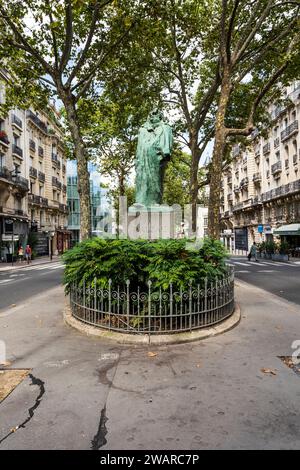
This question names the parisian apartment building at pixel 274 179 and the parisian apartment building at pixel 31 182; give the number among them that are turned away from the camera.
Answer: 0

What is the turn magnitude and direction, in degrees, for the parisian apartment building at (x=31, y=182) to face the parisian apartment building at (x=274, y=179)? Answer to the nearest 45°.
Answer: approximately 45° to its left

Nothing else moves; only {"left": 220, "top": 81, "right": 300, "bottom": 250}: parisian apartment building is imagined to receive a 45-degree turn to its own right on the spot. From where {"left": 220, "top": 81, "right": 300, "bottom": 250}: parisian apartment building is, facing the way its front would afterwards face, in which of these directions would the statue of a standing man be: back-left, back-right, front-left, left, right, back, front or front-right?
left

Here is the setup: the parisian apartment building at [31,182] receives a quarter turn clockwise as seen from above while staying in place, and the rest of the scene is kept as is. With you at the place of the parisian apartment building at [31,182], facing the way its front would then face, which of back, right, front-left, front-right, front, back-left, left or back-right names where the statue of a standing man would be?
front-left

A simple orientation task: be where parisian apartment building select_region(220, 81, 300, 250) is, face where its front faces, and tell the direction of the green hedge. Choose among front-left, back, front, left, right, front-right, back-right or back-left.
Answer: front-left

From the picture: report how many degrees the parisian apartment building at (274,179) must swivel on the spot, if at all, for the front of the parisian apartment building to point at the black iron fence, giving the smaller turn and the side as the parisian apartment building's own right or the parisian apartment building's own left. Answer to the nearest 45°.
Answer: approximately 45° to the parisian apartment building's own left

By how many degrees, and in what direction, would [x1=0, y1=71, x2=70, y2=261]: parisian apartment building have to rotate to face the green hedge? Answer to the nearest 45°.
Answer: approximately 45° to its right

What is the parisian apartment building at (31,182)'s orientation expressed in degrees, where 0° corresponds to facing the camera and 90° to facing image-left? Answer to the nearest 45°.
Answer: approximately 315°

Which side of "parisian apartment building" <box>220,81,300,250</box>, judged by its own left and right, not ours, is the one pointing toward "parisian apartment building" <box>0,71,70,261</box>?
front

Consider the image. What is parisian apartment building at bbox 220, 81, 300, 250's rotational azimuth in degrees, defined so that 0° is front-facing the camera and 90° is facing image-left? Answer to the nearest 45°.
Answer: approximately 45°
